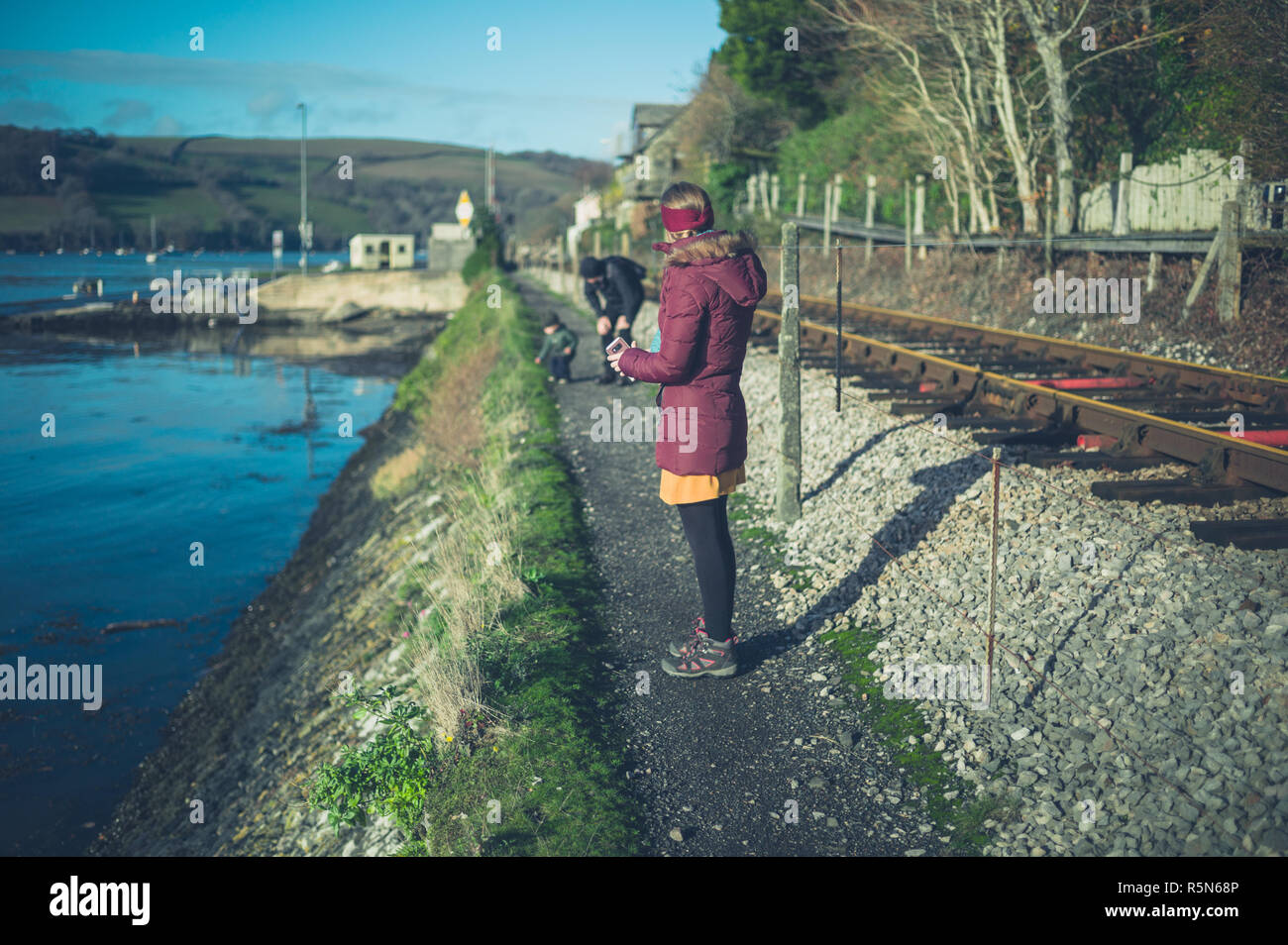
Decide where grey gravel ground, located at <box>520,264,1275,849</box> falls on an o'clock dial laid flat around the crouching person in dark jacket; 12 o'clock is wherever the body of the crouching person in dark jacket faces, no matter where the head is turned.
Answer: The grey gravel ground is roughly at 10 o'clock from the crouching person in dark jacket.

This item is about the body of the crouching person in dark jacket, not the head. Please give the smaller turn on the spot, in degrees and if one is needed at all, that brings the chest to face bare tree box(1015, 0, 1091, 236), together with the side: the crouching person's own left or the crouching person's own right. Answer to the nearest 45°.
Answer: approximately 180°

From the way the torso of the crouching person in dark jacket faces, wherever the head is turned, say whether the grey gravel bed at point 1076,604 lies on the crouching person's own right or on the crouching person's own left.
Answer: on the crouching person's own left

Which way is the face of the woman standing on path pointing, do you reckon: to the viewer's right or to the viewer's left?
to the viewer's left

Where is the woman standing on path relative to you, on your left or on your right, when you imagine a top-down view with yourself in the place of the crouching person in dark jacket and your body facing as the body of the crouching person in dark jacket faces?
on your left
